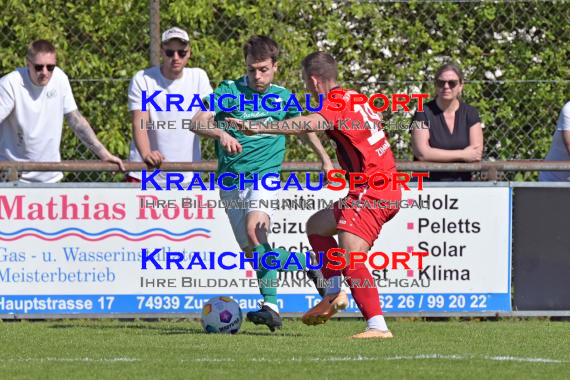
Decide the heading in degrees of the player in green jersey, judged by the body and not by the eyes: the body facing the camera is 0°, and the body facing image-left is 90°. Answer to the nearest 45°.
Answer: approximately 0°

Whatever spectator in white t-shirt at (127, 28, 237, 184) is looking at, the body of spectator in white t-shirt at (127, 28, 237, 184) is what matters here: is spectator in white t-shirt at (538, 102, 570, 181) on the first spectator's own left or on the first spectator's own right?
on the first spectator's own left

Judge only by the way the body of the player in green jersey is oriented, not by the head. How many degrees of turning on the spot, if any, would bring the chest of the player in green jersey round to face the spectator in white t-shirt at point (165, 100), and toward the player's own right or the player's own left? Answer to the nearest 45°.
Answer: approximately 135° to the player's own right

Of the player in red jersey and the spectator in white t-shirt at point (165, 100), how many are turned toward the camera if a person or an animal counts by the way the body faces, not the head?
1

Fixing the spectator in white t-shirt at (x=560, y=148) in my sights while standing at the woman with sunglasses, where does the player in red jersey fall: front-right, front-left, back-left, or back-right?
back-right

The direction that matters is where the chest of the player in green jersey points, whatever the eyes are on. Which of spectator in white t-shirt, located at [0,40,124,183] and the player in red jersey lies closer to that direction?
the player in red jersey

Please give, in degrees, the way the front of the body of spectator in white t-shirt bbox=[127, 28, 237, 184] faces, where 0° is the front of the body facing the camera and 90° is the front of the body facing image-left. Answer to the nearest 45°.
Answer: approximately 0°

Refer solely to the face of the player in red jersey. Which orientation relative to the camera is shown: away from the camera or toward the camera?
away from the camera
